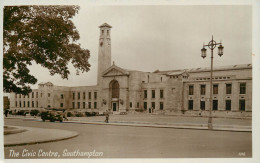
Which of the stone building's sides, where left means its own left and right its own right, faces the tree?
front

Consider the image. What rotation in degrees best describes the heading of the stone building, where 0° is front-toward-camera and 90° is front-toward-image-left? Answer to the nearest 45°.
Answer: approximately 45°
